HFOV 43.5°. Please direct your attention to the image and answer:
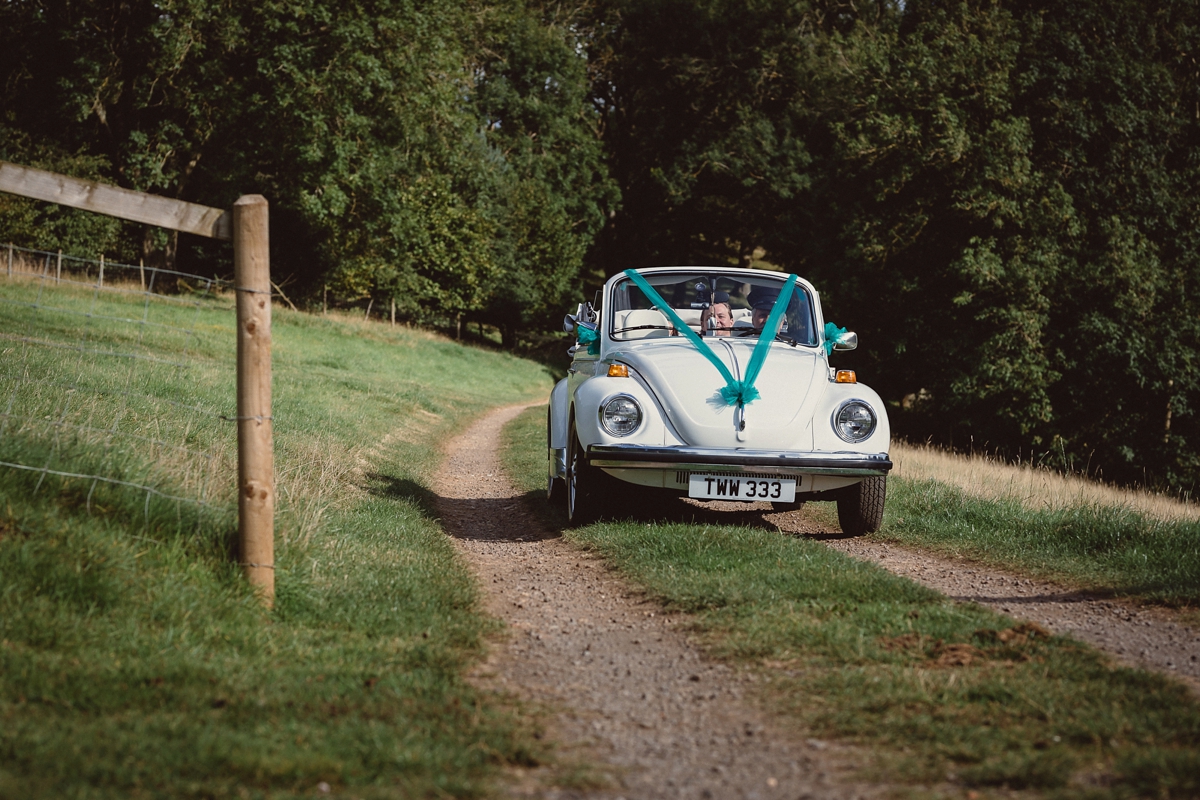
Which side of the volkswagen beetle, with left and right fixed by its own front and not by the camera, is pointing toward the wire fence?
right

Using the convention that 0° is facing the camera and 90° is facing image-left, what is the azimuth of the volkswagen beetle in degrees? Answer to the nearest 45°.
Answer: approximately 0°
